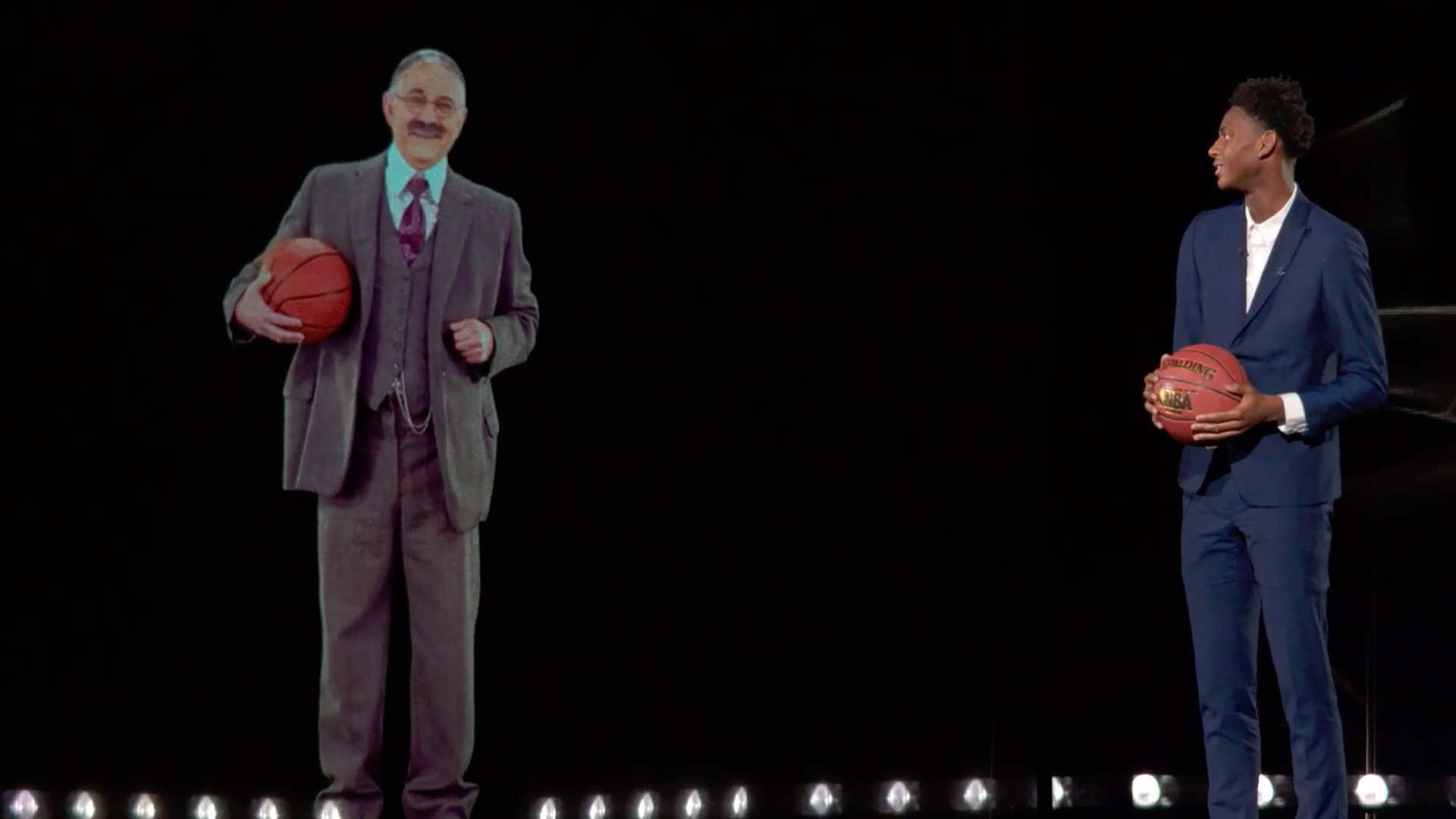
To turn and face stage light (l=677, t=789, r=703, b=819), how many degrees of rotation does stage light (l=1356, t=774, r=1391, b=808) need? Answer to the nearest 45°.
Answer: approximately 45° to its right

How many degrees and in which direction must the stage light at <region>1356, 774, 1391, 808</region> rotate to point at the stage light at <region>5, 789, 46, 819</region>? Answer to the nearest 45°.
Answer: approximately 45° to its right

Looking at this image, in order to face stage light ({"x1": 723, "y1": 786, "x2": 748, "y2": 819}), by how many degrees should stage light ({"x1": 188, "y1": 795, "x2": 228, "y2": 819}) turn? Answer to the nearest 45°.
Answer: approximately 90° to its left

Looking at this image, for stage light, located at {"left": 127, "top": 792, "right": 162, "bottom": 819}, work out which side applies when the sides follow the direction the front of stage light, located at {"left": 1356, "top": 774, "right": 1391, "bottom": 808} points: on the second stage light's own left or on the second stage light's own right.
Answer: on the second stage light's own right

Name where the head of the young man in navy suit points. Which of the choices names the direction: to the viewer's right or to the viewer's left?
to the viewer's left

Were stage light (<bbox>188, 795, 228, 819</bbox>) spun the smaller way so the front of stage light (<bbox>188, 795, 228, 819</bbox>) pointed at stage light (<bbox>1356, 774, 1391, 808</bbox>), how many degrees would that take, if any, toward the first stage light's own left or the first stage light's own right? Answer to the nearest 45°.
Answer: approximately 90° to the first stage light's own left

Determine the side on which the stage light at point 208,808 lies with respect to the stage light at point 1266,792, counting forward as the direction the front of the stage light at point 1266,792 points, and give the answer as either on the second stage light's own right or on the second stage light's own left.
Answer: on the second stage light's own right

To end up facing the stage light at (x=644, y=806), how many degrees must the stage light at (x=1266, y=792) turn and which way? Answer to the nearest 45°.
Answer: approximately 45° to its right

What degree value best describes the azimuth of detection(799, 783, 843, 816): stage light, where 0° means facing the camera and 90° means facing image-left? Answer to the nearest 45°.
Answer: approximately 0°

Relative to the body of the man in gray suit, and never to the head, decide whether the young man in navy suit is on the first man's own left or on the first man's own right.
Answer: on the first man's own left
